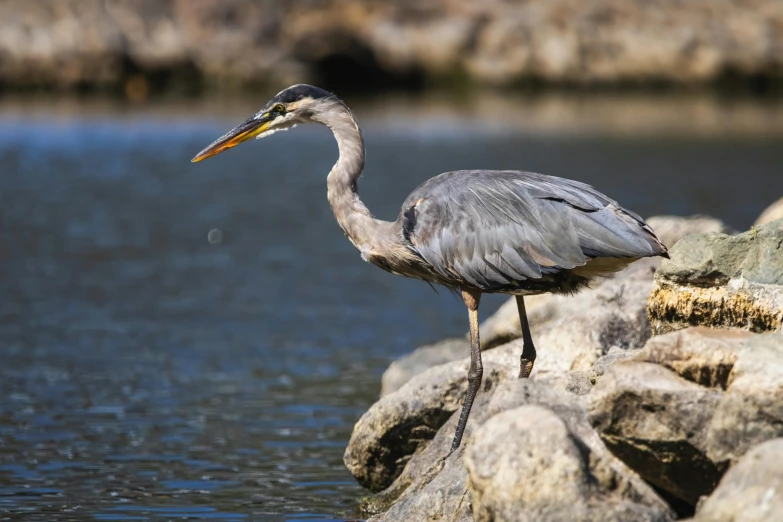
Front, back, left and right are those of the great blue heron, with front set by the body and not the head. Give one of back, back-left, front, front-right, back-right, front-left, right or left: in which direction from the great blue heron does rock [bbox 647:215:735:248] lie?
back-right

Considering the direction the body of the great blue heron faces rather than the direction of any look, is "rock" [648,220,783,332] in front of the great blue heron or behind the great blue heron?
behind

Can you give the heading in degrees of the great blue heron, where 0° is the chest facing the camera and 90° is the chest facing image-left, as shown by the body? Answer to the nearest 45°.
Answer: approximately 90°

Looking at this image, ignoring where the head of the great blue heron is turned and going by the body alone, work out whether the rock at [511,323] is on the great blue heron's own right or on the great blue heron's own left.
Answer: on the great blue heron's own right

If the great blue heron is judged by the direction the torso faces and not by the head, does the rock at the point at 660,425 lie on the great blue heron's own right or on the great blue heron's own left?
on the great blue heron's own left

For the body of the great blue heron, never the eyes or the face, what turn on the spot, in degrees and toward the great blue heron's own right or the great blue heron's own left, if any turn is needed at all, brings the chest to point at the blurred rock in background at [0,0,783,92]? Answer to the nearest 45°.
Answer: approximately 90° to the great blue heron's own right
